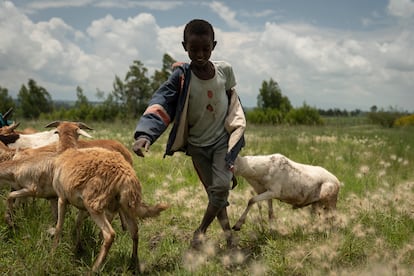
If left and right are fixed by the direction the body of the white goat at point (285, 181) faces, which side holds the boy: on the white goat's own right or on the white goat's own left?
on the white goat's own left

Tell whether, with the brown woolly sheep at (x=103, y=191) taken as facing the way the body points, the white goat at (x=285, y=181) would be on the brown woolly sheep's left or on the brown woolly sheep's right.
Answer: on the brown woolly sheep's right

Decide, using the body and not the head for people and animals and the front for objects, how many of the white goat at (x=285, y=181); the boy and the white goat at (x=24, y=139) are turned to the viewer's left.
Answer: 2

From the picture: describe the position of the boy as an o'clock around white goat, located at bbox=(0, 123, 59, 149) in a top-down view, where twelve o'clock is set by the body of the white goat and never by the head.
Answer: The boy is roughly at 8 o'clock from the white goat.

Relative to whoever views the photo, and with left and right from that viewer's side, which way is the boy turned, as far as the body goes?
facing the viewer

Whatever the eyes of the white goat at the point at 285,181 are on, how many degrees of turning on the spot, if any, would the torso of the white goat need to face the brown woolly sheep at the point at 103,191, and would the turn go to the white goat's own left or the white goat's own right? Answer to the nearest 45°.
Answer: approximately 45° to the white goat's own left

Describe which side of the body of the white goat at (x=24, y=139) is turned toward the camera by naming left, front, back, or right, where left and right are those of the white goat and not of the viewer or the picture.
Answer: left

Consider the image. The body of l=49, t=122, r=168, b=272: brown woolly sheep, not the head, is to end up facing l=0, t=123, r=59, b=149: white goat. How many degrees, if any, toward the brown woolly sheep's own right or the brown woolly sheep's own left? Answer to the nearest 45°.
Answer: approximately 45° to the brown woolly sheep's own right

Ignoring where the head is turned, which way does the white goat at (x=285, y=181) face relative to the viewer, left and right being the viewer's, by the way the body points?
facing to the left of the viewer

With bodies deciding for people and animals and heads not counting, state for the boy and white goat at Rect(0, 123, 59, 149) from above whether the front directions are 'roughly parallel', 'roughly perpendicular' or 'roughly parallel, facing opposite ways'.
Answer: roughly perpendicular

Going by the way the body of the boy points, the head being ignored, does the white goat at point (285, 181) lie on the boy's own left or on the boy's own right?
on the boy's own left

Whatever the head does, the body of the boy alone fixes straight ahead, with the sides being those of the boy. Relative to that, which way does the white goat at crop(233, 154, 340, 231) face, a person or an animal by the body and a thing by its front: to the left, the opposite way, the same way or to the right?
to the right

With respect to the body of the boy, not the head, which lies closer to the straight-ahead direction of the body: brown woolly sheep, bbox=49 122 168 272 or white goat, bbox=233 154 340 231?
the brown woolly sheep

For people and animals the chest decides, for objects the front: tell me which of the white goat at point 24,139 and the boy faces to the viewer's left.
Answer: the white goat

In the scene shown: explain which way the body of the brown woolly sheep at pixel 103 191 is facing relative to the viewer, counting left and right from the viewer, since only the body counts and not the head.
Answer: facing away from the viewer and to the left of the viewer
